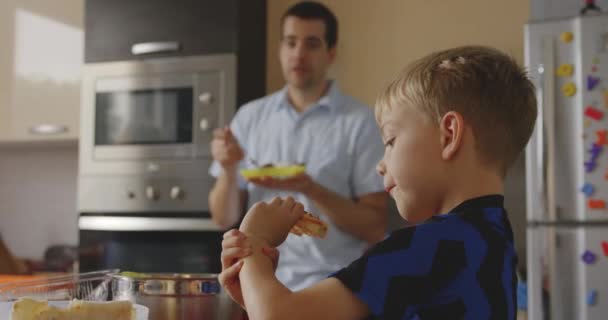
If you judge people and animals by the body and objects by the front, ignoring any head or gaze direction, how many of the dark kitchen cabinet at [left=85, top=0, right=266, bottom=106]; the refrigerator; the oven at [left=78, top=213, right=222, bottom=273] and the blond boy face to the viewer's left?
1

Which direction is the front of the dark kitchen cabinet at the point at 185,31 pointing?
toward the camera

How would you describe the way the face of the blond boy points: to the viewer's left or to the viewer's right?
to the viewer's left

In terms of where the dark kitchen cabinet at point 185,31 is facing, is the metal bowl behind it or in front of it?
in front

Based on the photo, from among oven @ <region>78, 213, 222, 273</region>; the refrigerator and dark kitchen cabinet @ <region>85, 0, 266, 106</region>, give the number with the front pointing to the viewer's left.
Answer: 0

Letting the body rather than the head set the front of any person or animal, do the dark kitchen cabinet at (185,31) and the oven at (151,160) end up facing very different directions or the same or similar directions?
same or similar directions

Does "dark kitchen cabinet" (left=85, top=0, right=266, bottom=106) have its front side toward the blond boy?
yes

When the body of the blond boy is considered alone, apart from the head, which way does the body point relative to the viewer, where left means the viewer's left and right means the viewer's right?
facing to the left of the viewer

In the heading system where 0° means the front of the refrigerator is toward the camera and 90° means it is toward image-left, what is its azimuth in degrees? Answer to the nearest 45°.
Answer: approximately 0°

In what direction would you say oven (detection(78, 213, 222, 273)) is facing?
toward the camera

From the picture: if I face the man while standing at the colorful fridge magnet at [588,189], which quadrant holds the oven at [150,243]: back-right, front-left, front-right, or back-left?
front-right

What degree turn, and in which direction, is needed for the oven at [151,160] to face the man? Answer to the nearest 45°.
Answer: approximately 45° to its left

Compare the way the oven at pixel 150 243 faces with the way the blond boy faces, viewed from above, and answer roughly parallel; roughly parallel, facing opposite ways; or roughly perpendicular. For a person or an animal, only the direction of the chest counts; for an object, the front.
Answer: roughly perpendicular

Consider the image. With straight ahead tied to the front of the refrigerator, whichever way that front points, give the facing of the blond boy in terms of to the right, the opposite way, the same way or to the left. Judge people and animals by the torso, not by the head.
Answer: to the right

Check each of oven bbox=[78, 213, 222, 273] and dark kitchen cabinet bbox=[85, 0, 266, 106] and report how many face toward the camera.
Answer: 2
